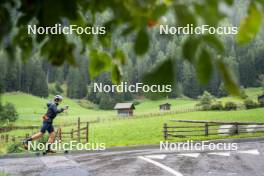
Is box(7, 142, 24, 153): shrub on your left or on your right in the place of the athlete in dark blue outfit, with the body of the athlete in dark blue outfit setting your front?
on your left
